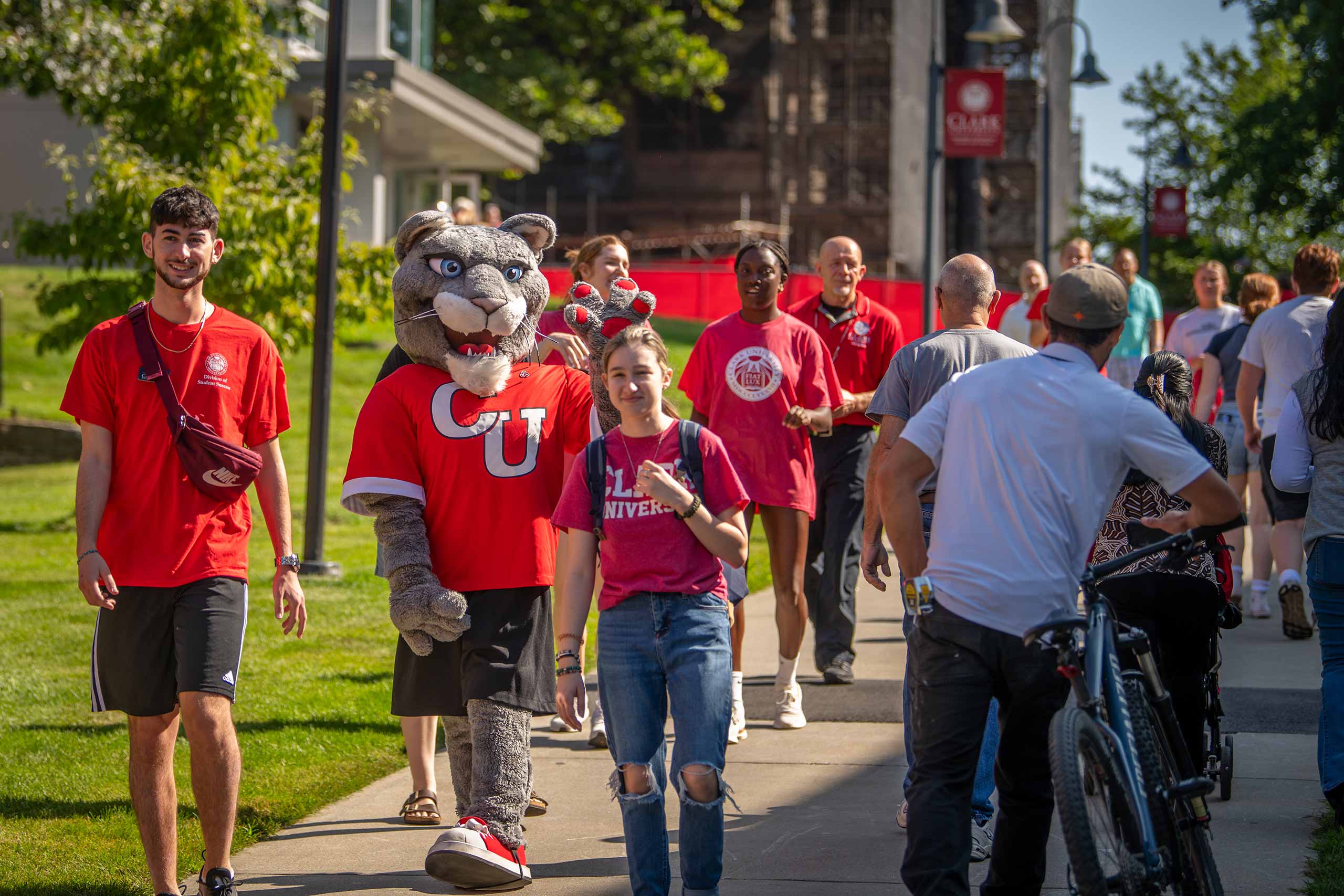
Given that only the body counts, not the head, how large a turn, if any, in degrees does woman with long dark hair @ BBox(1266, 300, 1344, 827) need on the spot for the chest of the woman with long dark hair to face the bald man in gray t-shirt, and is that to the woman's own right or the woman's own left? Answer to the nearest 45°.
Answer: approximately 135° to the woman's own left

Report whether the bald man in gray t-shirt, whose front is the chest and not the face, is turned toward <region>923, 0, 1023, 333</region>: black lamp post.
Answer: yes

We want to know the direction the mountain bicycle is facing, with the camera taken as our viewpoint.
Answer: facing away from the viewer and to the right of the viewer

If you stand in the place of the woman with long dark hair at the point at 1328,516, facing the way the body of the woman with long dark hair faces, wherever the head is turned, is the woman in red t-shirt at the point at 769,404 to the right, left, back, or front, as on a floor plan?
left

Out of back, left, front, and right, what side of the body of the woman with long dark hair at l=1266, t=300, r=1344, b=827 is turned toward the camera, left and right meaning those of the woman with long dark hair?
back

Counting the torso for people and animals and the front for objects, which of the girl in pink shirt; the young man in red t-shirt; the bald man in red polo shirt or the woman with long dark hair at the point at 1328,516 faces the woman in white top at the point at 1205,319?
the woman with long dark hair

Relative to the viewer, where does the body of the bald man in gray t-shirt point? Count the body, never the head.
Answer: away from the camera

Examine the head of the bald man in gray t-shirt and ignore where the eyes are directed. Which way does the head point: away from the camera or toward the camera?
away from the camera

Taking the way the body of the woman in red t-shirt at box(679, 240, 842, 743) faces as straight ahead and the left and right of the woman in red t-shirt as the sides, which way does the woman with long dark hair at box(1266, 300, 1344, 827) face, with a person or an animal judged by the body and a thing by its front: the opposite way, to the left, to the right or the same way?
the opposite way
